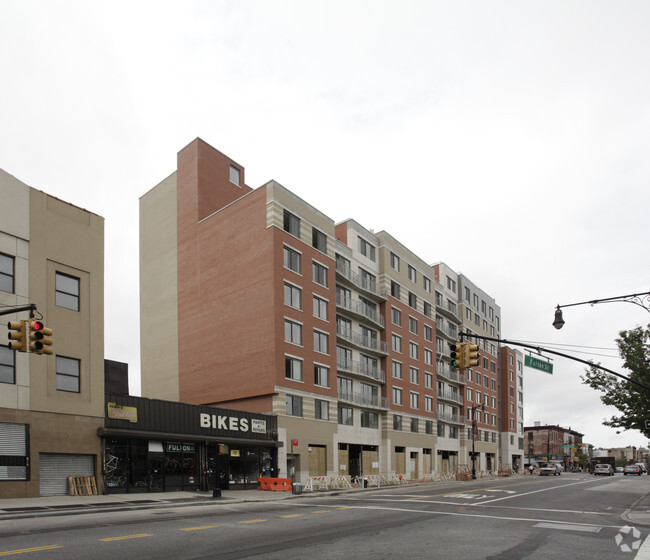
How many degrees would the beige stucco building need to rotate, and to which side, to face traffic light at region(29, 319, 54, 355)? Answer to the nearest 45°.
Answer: approximately 45° to its right
